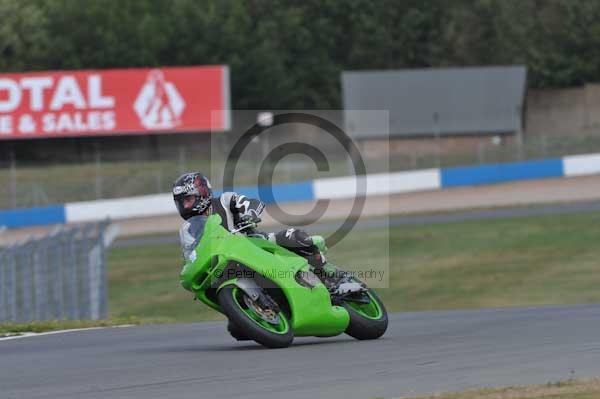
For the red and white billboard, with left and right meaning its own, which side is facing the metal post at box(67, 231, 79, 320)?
front

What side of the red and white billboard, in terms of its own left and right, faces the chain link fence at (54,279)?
front

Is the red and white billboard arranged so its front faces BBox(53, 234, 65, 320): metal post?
yes

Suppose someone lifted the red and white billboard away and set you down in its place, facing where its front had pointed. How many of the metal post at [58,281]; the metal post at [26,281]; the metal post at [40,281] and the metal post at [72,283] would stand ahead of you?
4

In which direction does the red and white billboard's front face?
toward the camera

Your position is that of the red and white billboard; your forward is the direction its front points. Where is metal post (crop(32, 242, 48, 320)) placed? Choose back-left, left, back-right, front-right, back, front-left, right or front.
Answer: front

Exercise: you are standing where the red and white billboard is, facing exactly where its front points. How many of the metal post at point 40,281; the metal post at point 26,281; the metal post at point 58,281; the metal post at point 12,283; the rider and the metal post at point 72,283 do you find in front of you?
6

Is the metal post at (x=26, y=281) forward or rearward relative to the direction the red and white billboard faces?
forward

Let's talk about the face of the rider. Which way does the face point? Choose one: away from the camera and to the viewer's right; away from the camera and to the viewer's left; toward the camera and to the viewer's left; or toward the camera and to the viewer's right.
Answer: toward the camera and to the viewer's left

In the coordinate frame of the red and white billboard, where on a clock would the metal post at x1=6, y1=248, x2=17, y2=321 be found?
The metal post is roughly at 12 o'clock from the red and white billboard.

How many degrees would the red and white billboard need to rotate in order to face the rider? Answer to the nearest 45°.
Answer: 0° — it already faces them
